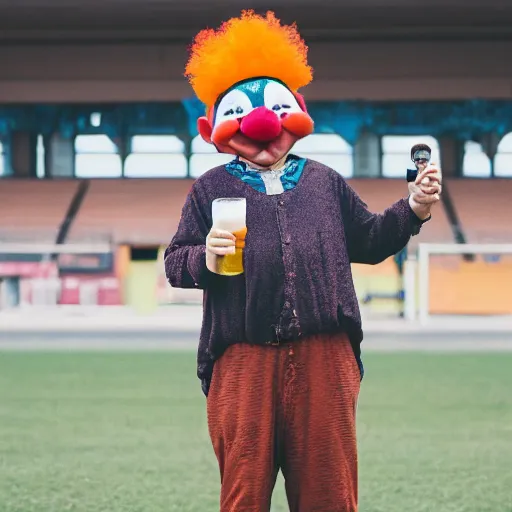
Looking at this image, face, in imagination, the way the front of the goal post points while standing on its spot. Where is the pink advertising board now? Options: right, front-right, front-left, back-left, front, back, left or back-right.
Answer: right

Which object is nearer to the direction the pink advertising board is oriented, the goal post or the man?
the man

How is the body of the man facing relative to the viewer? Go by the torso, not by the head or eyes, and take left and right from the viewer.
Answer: facing the viewer

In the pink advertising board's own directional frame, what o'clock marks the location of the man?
The man is roughly at 12 o'clock from the pink advertising board.

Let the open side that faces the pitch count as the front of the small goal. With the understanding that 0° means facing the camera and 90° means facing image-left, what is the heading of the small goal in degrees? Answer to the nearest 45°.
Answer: approximately 0°

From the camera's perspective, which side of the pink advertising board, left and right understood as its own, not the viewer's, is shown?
front

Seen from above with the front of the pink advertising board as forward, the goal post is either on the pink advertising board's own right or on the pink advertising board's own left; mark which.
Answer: on the pink advertising board's own left

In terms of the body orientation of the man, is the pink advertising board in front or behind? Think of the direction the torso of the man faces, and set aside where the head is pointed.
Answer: behind

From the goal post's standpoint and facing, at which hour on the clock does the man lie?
The man is roughly at 12 o'clock from the goal post.

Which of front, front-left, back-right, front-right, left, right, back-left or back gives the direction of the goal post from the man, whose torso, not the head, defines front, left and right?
back
